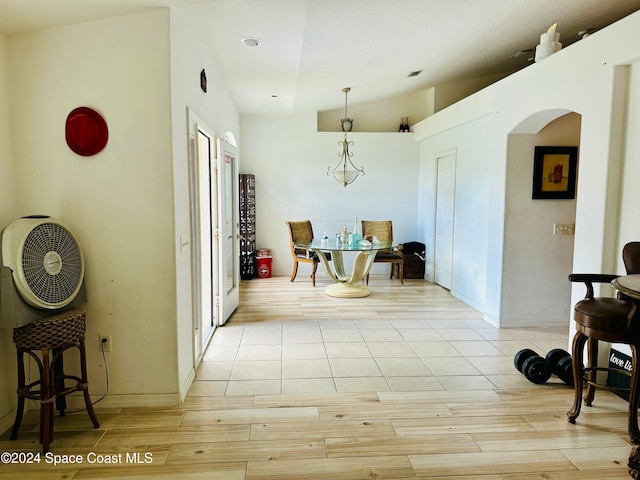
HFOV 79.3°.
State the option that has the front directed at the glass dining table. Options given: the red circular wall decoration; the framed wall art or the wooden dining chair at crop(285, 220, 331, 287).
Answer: the wooden dining chair

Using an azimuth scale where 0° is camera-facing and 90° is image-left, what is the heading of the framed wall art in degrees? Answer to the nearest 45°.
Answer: approximately 0°

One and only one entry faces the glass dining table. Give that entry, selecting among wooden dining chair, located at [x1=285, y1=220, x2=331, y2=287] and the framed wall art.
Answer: the wooden dining chair

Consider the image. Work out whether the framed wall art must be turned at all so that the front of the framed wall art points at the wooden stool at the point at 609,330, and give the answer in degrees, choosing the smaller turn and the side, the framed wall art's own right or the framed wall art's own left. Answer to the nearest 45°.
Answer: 0° — it already faces it

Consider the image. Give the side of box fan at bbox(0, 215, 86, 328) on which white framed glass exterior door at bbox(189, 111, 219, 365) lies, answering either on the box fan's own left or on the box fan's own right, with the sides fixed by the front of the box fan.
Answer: on the box fan's own left

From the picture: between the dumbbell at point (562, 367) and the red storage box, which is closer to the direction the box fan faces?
the dumbbell

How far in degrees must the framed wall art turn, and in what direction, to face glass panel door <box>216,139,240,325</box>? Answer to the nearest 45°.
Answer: approximately 45° to its right

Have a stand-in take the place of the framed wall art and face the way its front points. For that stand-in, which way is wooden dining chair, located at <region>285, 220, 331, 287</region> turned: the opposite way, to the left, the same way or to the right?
to the left

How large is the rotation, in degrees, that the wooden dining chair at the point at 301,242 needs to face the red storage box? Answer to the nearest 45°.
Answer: approximately 180°

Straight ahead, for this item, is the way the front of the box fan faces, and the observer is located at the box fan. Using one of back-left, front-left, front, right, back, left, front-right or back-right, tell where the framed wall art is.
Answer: front-left

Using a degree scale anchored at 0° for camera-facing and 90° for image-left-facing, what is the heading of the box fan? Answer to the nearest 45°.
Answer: approximately 315°
